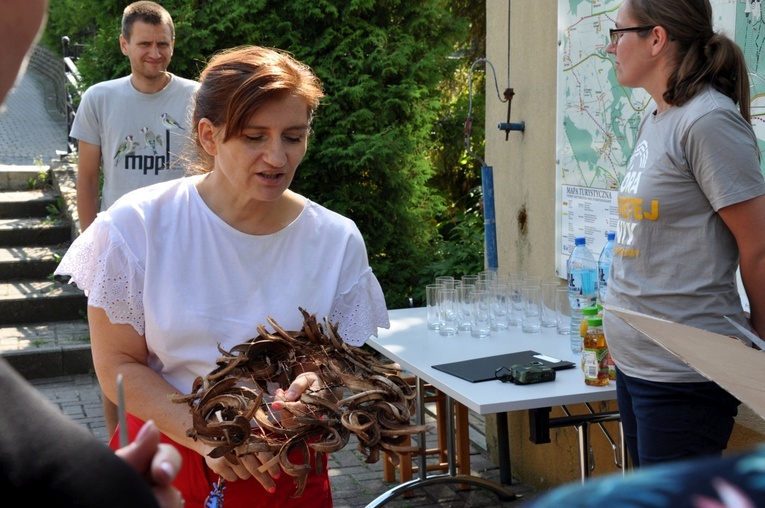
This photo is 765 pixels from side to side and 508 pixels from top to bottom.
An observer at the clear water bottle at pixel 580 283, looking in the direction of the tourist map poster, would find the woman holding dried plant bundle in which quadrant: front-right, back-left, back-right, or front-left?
back-left

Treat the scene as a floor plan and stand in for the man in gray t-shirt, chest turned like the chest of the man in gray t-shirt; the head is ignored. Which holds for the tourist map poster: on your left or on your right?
on your left

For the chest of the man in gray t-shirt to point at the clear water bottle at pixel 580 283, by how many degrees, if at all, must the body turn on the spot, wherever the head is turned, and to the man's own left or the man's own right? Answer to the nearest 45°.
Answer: approximately 45° to the man's own left

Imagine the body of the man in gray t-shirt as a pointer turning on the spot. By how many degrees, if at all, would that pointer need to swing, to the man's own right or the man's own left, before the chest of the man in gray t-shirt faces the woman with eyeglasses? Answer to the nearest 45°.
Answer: approximately 45° to the man's own left

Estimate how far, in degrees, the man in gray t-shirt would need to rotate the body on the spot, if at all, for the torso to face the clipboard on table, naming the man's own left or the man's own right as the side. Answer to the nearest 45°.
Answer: approximately 45° to the man's own left

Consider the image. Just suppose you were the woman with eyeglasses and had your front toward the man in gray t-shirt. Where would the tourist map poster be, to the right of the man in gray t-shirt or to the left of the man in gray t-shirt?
right

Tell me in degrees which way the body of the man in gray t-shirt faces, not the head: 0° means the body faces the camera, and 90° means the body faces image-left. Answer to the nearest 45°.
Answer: approximately 0°

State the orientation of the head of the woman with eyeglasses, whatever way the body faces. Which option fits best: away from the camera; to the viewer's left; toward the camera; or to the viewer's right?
to the viewer's left

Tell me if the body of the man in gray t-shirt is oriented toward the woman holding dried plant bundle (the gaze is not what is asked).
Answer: yes

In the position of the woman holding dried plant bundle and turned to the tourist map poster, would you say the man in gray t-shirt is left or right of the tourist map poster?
left
